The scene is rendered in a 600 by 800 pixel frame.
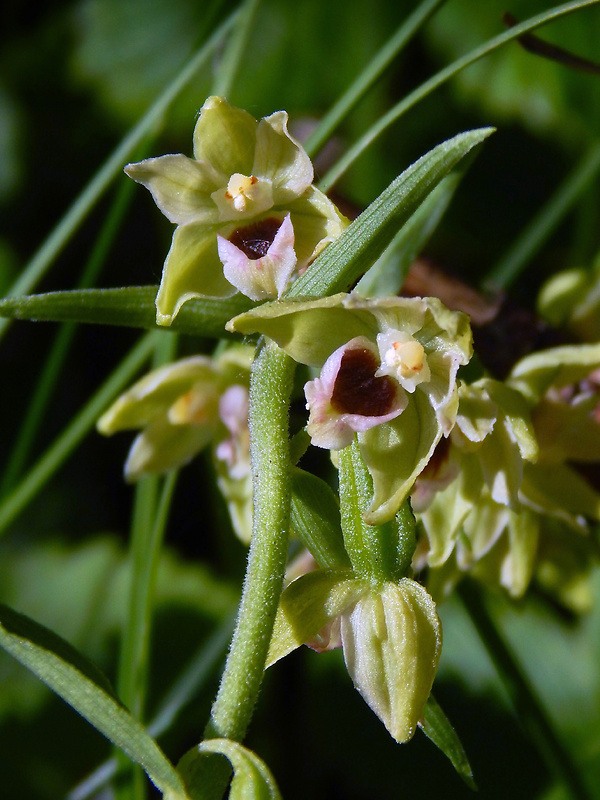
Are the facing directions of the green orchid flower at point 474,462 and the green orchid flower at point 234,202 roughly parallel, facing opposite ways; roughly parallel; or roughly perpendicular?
roughly perpendicular

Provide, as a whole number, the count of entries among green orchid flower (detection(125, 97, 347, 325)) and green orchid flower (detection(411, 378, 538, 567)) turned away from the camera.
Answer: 0

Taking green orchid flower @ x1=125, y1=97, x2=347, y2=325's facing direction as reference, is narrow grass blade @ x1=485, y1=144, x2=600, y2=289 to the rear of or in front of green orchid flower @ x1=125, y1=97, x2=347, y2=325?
to the rear

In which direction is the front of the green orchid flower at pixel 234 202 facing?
toward the camera
